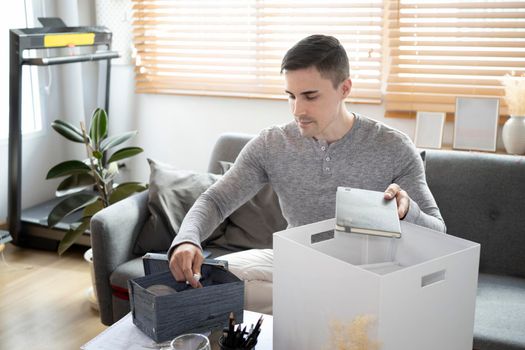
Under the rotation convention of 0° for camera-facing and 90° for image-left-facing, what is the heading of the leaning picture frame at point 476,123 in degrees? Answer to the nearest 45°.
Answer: approximately 0°

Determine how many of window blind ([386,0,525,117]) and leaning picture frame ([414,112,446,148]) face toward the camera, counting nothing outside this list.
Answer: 2

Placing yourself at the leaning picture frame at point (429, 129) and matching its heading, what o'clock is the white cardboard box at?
The white cardboard box is roughly at 12 o'clock from the leaning picture frame.

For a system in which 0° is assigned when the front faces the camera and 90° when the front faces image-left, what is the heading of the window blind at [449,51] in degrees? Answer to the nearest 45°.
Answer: approximately 0°

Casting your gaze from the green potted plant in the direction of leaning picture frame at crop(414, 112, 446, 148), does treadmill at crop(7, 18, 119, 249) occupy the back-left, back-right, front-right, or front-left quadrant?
back-left

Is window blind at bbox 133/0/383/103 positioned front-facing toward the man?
yes
